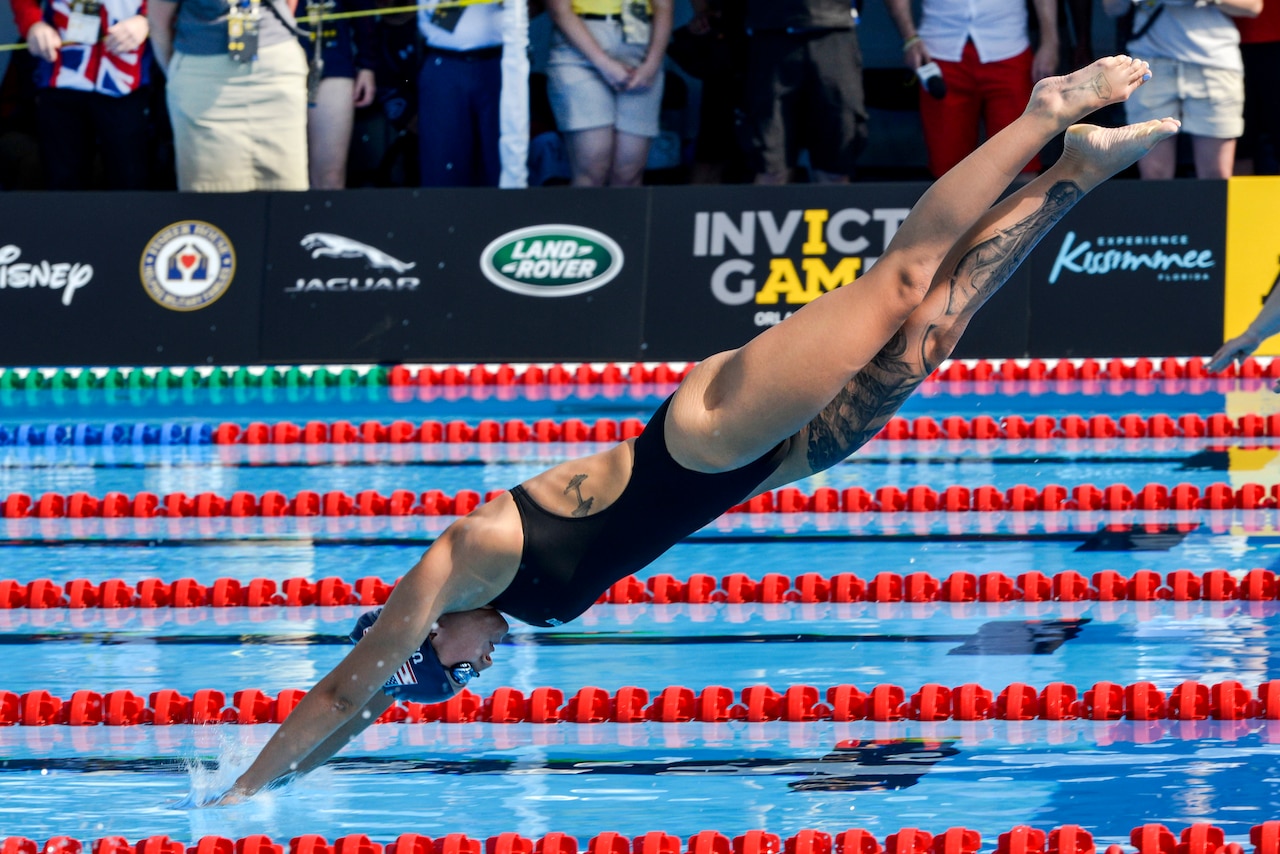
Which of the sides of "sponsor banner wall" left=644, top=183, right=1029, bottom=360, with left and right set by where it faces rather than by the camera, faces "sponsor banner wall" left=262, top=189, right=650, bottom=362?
right

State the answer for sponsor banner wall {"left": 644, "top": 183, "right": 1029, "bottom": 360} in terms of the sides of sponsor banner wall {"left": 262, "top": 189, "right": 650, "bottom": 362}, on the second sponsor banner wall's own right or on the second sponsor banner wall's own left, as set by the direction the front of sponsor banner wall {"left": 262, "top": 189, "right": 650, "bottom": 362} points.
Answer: on the second sponsor banner wall's own left

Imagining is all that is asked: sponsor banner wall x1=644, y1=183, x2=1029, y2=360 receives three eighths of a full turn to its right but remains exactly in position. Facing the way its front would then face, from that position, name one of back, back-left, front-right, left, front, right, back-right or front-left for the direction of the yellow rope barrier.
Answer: front-left

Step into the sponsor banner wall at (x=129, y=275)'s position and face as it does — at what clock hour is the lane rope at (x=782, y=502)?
The lane rope is roughly at 11 o'clock from the sponsor banner wall.

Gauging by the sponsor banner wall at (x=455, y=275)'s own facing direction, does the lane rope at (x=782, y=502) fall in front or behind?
in front

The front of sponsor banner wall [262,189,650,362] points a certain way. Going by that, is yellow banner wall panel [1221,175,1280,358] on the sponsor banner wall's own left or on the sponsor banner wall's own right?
on the sponsor banner wall's own left

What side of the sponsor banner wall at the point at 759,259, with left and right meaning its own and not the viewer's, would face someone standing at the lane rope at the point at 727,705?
front

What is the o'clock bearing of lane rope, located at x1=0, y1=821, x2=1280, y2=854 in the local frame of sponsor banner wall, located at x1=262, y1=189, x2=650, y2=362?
The lane rope is roughly at 12 o'clock from the sponsor banner wall.

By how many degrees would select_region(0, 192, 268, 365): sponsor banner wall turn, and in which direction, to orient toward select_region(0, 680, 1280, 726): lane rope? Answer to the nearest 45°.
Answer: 0° — it already faces it

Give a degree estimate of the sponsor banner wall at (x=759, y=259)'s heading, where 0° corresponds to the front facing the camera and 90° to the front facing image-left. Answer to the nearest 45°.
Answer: approximately 0°
